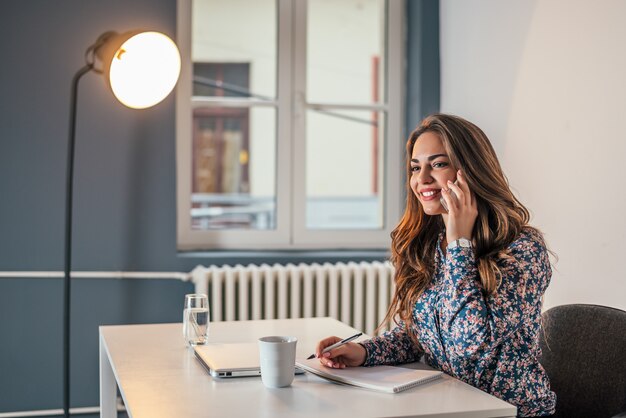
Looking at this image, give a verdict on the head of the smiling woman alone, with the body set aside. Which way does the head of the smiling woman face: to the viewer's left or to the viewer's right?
to the viewer's left

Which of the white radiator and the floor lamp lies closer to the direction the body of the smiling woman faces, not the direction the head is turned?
the floor lamp

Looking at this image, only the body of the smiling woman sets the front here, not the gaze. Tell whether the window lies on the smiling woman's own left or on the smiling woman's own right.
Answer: on the smiling woman's own right

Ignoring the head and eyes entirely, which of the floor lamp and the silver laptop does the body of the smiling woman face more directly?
the silver laptop

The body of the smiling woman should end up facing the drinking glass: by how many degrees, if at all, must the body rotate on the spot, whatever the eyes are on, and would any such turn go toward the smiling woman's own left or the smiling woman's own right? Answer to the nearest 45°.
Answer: approximately 45° to the smiling woman's own right

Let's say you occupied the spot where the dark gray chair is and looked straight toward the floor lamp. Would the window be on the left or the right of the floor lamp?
right
